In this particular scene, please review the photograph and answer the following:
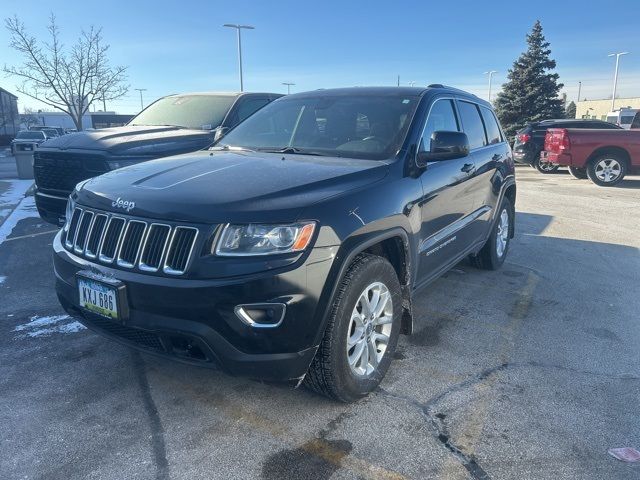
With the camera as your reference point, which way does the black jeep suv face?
facing the viewer and to the left of the viewer

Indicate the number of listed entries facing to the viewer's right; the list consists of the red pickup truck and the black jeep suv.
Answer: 1

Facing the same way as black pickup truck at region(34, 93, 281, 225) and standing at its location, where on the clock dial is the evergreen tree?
The evergreen tree is roughly at 6 o'clock from the black pickup truck.

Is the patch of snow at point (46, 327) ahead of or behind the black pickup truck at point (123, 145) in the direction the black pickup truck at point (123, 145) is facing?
ahead

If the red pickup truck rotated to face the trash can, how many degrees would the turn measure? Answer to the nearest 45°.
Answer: approximately 135° to its right

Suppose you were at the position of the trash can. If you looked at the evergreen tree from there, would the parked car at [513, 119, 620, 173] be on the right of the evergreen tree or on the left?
right

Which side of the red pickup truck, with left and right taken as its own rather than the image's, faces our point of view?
right

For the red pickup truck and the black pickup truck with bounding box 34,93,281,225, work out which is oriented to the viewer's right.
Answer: the red pickup truck

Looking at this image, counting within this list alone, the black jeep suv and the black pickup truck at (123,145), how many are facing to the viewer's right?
0
